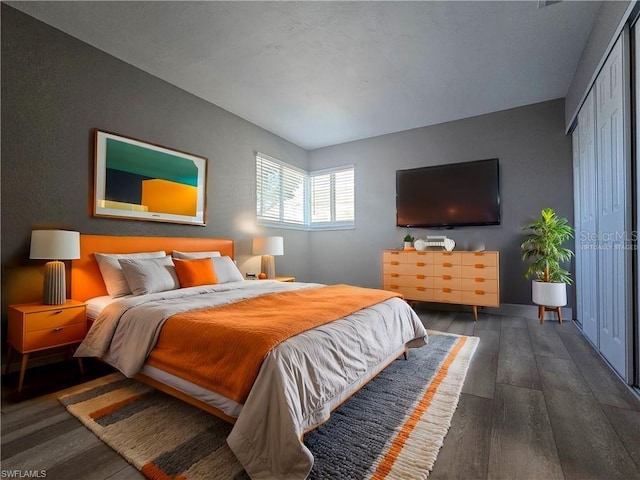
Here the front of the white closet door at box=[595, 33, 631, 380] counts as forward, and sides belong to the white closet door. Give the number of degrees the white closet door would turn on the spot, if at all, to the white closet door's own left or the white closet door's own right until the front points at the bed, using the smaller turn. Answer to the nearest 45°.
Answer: approximately 45° to the white closet door's own left

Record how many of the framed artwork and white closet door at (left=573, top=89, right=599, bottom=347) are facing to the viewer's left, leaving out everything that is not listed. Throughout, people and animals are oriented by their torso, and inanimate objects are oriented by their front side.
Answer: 1

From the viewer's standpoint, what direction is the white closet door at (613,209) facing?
to the viewer's left

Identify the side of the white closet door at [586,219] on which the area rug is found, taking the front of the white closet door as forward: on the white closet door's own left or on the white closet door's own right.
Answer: on the white closet door's own left

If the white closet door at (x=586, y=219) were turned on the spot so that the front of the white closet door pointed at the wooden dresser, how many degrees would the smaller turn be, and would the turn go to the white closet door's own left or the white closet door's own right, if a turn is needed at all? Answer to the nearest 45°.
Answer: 0° — it already faces it

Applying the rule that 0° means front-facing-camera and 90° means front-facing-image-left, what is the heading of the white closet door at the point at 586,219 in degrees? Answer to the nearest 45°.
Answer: approximately 90°

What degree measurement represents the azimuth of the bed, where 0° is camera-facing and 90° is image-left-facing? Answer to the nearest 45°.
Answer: approximately 315°

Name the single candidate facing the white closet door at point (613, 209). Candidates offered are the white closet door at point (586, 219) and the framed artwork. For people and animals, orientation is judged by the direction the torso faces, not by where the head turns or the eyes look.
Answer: the framed artwork

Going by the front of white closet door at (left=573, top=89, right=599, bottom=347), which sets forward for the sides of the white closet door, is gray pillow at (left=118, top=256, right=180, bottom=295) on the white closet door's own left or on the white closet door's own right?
on the white closet door's own left

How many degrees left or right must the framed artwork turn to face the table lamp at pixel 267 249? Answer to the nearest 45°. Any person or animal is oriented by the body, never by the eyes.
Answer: approximately 45° to its left
